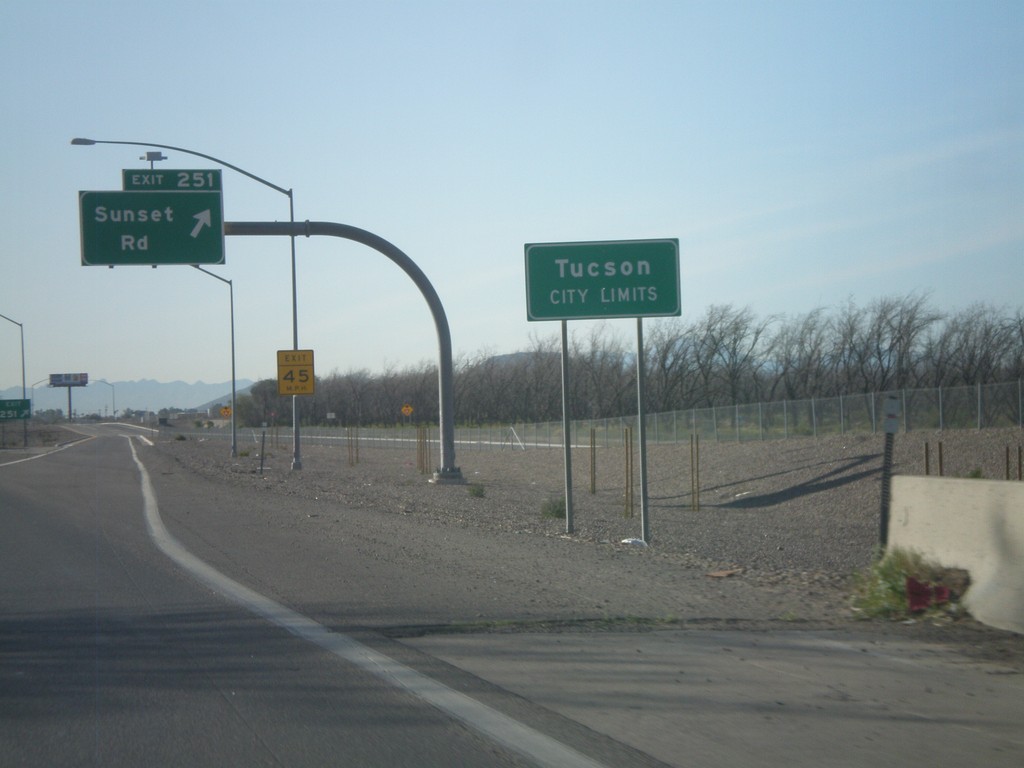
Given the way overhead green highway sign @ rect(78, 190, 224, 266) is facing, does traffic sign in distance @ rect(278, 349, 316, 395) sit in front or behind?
behind

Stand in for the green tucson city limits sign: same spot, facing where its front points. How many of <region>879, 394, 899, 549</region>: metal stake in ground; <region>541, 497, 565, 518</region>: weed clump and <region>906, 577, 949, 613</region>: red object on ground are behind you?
1

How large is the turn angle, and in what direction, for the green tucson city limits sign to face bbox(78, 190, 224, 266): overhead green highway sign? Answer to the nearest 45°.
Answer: approximately 135° to its right

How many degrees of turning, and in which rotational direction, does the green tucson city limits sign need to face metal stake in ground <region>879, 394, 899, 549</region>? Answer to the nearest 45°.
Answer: approximately 45° to its left

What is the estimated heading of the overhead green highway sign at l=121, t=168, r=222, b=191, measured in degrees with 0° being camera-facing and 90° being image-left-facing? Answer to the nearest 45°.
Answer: approximately 0°

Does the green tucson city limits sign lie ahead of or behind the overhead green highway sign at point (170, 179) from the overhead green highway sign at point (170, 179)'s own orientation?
ahead

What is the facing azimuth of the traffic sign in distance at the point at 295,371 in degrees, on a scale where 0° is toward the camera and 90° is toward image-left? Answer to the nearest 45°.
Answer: approximately 0°

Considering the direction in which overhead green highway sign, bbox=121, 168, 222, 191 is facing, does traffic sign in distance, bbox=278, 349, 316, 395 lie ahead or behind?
behind

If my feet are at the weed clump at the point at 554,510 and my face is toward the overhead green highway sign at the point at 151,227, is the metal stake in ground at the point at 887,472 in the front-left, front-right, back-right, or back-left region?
back-left

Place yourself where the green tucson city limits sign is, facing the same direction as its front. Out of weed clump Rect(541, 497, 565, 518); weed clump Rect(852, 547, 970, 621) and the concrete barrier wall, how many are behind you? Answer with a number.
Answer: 1

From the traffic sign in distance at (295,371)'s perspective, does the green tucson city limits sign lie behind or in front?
in front
